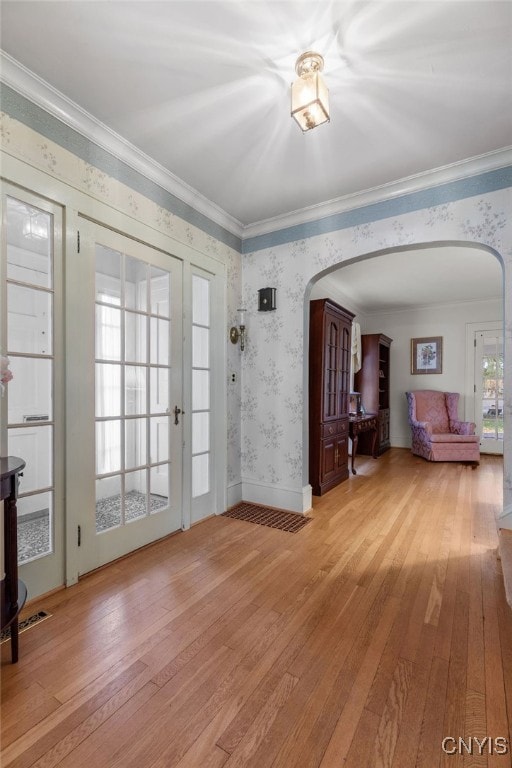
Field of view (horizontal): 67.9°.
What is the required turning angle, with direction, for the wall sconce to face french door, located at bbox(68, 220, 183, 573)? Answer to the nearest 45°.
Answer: approximately 90° to its right

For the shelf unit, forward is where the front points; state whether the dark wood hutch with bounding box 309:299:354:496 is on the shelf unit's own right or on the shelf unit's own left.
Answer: on the shelf unit's own right

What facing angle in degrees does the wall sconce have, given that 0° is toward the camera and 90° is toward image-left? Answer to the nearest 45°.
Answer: approximately 315°

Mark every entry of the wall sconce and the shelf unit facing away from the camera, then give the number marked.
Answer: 0

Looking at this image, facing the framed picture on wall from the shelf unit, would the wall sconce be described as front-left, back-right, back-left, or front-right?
back-right

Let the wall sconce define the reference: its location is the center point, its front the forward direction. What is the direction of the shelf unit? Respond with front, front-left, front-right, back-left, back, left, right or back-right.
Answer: left

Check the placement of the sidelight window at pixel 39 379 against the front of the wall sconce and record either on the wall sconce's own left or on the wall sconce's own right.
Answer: on the wall sconce's own right
